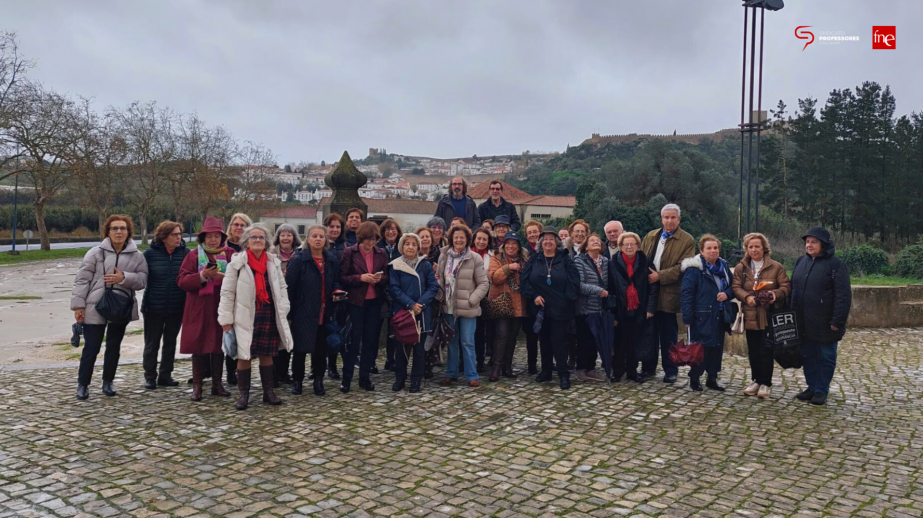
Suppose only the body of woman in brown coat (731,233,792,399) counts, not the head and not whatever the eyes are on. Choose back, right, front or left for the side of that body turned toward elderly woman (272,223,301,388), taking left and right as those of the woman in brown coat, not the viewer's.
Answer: right

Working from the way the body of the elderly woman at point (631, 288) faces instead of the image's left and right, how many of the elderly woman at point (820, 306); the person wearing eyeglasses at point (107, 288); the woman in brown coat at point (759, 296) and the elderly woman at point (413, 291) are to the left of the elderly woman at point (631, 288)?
2

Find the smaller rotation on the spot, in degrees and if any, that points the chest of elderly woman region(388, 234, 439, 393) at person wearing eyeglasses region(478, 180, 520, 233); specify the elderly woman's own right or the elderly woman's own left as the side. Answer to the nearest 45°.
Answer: approximately 135° to the elderly woman's own left

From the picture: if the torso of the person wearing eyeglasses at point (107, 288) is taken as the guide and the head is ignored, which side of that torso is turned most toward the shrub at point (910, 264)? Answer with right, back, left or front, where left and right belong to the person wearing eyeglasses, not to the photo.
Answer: left

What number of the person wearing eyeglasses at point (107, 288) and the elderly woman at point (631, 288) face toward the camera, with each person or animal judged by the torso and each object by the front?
2

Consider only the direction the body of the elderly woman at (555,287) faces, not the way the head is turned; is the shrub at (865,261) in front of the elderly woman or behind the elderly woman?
behind

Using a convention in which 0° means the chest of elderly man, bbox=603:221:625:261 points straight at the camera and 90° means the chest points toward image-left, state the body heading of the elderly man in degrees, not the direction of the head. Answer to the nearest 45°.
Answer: approximately 0°

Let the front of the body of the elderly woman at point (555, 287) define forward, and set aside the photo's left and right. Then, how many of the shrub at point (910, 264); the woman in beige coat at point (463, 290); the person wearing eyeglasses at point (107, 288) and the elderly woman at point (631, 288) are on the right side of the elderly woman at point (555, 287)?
2
